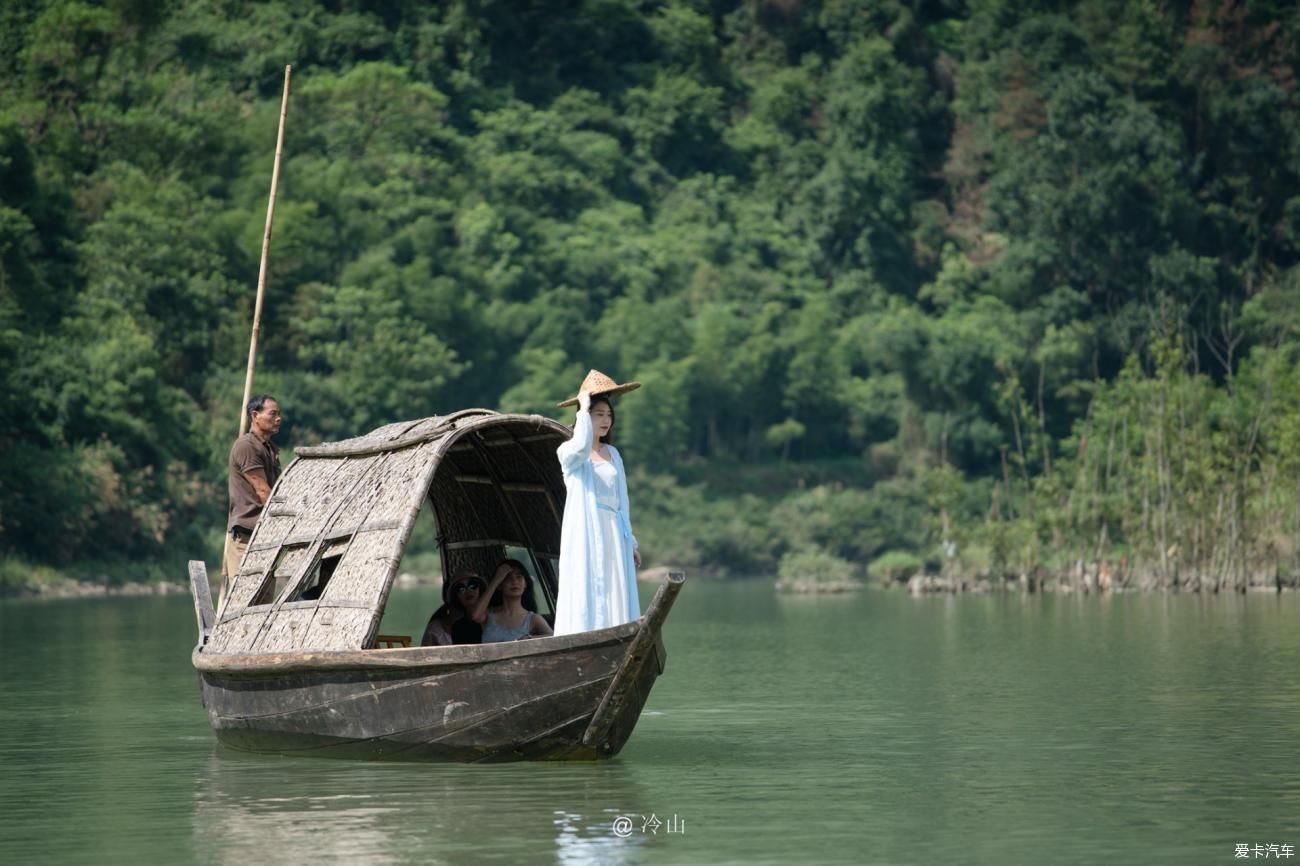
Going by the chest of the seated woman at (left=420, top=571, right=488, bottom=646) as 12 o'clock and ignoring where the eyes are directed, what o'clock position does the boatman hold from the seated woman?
The boatman is roughly at 5 o'clock from the seated woman.

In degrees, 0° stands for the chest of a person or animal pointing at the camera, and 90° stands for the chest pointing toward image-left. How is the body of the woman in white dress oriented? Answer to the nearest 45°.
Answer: approximately 315°

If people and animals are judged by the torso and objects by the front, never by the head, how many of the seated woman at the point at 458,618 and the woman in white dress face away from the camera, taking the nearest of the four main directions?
0

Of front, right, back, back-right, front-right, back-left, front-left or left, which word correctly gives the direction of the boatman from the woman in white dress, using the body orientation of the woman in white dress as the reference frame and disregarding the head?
back

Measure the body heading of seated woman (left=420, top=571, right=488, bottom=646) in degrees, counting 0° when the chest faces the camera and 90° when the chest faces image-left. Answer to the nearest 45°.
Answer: approximately 315°

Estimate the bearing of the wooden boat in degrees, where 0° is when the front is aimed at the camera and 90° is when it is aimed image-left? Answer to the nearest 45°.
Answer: approximately 315°
